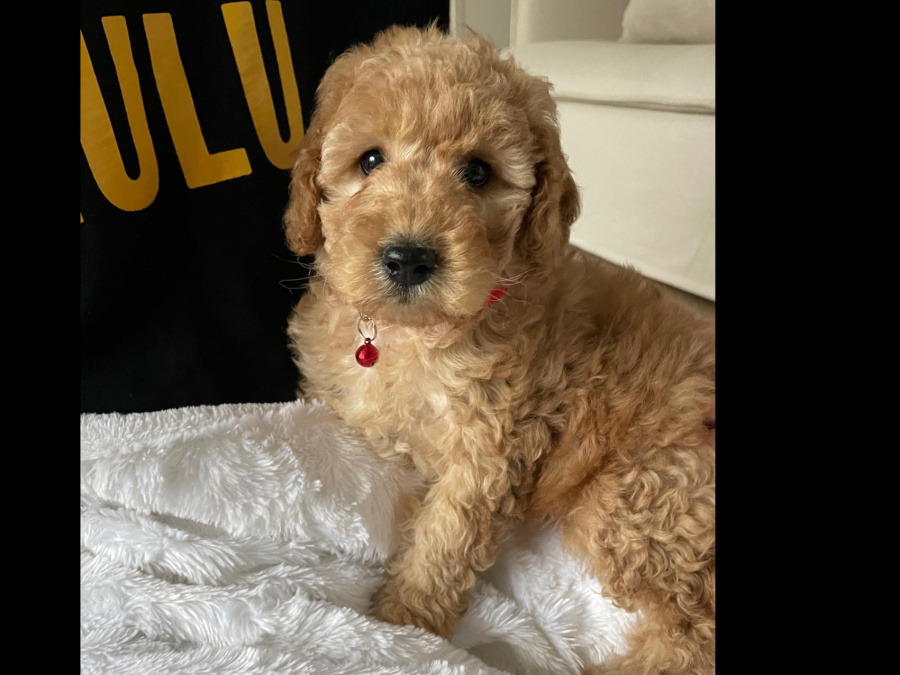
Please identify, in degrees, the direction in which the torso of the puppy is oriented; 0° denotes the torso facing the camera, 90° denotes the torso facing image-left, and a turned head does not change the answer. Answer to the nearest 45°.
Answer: approximately 45°

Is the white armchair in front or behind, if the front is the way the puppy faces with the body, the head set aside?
behind
